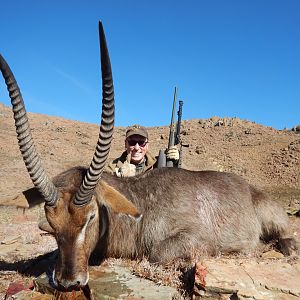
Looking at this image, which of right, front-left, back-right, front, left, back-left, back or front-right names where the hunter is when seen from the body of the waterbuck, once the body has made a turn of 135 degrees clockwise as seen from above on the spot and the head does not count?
front

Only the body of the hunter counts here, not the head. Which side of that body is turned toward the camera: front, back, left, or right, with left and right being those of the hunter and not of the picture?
front

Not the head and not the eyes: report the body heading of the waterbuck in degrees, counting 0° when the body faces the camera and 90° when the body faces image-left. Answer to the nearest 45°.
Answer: approximately 45°
